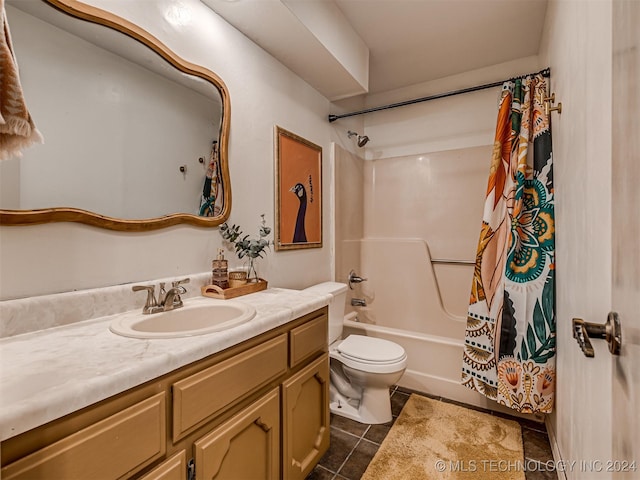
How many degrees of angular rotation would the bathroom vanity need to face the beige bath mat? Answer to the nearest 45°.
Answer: approximately 45° to its left

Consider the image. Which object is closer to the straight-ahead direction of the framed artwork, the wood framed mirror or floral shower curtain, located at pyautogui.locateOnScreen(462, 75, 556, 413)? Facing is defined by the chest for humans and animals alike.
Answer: the floral shower curtain

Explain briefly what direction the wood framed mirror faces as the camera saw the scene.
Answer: facing the viewer and to the right of the viewer

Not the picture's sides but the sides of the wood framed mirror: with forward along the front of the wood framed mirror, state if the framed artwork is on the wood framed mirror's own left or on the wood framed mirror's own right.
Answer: on the wood framed mirror's own left

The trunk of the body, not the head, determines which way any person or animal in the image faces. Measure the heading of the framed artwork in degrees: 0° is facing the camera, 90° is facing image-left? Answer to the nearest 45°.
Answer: approximately 315°

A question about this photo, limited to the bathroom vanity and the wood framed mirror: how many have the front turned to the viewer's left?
0

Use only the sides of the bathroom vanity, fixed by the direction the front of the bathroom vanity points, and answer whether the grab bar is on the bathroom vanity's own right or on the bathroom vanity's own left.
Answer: on the bathroom vanity's own left

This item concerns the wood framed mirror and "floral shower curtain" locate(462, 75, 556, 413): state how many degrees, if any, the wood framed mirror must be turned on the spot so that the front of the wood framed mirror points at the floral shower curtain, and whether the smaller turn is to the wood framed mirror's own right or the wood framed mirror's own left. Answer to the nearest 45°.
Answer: approximately 45° to the wood framed mirror's own left

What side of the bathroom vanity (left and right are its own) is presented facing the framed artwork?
left

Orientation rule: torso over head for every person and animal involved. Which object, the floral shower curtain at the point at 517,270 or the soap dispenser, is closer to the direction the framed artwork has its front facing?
the floral shower curtain

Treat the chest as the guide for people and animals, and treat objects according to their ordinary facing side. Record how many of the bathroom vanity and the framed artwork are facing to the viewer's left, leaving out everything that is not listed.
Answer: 0
